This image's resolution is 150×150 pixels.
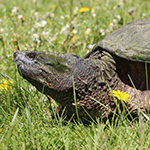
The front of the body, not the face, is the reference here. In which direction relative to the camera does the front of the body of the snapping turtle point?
to the viewer's left
